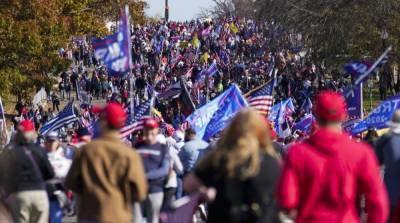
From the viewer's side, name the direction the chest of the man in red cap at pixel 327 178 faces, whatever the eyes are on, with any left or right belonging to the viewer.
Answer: facing away from the viewer

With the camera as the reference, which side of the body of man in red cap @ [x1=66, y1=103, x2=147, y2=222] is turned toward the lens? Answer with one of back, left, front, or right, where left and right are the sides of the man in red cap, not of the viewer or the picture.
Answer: back

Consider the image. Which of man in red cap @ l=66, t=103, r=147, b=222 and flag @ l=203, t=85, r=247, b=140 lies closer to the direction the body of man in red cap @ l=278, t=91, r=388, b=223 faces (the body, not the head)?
the flag

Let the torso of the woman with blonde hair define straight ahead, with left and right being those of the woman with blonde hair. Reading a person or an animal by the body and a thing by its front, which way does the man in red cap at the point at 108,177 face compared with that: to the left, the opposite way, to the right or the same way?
the same way

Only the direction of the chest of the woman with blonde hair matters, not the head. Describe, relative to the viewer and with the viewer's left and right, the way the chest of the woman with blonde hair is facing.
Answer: facing away from the viewer

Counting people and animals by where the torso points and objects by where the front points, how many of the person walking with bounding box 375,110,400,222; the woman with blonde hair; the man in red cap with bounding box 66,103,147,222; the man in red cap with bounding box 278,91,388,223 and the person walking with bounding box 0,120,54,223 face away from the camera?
5

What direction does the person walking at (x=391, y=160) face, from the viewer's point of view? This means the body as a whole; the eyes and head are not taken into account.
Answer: away from the camera

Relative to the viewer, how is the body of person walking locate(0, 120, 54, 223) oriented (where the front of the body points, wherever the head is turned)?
away from the camera

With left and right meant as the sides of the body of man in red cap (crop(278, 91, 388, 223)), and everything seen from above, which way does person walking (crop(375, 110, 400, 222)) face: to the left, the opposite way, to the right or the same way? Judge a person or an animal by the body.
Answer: the same way

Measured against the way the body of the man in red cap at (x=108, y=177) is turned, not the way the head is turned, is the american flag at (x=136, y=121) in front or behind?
in front

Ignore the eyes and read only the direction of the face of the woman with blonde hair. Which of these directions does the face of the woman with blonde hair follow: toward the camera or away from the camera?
away from the camera

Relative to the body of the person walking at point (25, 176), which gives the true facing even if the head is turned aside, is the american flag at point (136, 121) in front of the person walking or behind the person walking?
in front

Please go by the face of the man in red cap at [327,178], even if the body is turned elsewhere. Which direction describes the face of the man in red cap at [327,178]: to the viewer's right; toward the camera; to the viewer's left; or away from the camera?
away from the camera

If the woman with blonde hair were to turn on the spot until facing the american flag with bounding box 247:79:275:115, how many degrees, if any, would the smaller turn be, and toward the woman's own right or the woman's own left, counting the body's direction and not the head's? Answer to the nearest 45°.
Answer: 0° — they already face it

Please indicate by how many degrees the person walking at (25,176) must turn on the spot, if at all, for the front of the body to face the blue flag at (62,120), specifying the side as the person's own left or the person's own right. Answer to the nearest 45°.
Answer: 0° — they already face it
